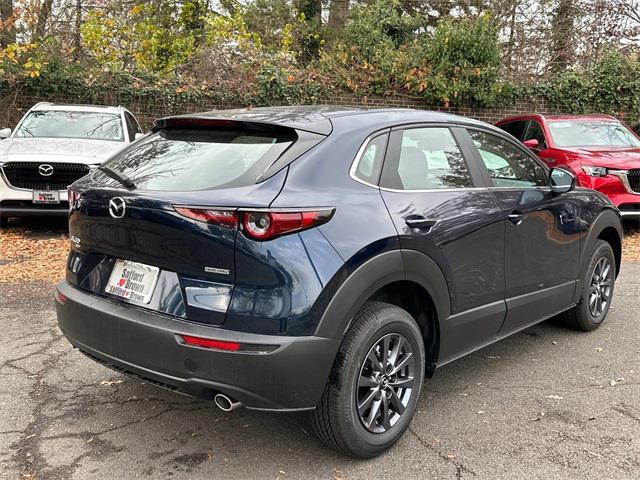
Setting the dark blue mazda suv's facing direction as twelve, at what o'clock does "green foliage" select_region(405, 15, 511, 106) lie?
The green foliage is roughly at 11 o'clock from the dark blue mazda suv.

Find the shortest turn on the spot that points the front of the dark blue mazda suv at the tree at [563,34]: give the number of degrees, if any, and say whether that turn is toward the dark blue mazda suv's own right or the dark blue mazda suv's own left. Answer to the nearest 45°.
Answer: approximately 45° to the dark blue mazda suv's own left

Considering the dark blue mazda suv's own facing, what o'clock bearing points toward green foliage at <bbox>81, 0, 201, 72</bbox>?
The green foliage is roughly at 10 o'clock from the dark blue mazda suv.

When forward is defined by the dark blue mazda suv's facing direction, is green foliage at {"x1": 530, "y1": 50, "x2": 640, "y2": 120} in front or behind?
in front

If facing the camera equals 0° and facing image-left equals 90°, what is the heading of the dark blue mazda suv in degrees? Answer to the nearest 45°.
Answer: approximately 225°

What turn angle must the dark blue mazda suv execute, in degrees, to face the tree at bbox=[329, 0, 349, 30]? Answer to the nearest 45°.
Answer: approximately 45° to its left

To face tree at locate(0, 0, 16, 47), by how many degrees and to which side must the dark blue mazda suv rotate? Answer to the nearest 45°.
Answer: approximately 90° to its left

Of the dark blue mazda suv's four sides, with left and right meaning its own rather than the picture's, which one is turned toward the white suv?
left

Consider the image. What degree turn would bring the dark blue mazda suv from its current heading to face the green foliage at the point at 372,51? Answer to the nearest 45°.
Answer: approximately 45° to its left
